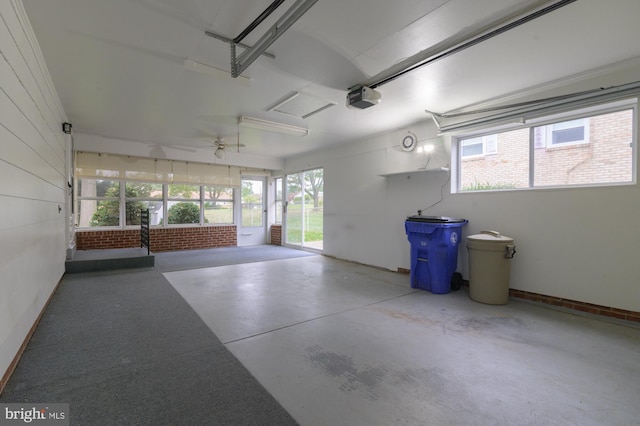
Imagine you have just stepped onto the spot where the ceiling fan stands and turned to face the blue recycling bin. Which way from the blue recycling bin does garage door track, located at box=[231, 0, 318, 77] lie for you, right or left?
right

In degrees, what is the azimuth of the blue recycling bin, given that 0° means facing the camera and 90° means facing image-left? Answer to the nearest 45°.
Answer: approximately 45°

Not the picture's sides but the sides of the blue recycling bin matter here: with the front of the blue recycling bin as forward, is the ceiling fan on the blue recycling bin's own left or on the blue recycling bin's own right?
on the blue recycling bin's own right

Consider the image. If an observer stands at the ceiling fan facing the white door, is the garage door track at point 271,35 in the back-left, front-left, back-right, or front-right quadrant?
back-right

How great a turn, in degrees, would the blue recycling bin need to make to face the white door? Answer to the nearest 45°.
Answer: approximately 90° to its right

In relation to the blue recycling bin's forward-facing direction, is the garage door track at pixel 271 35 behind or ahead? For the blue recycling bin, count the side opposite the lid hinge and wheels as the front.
ahead

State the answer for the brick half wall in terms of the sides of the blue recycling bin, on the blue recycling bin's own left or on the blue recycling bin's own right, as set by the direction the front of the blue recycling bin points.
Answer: on the blue recycling bin's own right

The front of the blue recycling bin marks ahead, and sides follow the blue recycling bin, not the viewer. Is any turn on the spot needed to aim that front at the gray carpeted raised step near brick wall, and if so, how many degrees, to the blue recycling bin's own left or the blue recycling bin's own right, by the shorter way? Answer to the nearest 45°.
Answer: approximately 45° to the blue recycling bin's own right

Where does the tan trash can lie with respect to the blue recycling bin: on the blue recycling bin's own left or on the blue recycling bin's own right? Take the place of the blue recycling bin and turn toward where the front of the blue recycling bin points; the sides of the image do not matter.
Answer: on the blue recycling bin's own left
